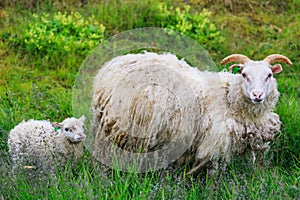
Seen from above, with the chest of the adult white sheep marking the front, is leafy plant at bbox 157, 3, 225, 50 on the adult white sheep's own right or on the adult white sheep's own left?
on the adult white sheep's own left

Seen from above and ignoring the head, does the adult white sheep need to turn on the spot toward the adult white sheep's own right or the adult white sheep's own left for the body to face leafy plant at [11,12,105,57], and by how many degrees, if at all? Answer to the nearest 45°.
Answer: approximately 135° to the adult white sheep's own left

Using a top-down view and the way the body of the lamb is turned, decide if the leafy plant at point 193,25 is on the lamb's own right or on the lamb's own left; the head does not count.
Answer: on the lamb's own left

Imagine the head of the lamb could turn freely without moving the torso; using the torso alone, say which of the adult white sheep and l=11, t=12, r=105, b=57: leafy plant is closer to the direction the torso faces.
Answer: the adult white sheep

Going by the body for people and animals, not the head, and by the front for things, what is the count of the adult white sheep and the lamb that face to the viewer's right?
2

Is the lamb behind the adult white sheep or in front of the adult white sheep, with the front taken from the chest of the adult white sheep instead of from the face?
behind

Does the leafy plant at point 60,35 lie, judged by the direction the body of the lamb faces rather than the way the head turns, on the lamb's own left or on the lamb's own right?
on the lamb's own left

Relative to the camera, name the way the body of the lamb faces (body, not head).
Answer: to the viewer's right

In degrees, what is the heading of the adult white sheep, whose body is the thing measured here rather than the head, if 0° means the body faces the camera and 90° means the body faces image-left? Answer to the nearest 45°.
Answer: approximately 270°
